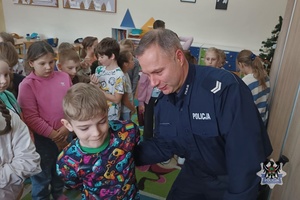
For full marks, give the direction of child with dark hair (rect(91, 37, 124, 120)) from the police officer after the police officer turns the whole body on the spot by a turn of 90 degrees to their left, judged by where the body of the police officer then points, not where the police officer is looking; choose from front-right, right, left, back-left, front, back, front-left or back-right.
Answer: back

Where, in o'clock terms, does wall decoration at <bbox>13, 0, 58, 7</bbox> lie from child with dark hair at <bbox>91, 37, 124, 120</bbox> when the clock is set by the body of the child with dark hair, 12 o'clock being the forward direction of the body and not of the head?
The wall decoration is roughly at 4 o'clock from the child with dark hair.

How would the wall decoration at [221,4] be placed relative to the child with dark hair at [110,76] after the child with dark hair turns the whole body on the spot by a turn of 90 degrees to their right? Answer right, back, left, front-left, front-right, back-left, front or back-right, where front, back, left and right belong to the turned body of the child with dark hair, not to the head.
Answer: right

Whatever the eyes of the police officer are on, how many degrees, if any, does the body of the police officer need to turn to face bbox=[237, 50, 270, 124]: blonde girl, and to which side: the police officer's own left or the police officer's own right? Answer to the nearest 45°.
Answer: approximately 135° to the police officer's own right

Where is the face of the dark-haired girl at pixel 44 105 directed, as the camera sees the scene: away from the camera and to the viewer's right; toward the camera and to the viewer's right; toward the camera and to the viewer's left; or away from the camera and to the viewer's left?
toward the camera and to the viewer's right

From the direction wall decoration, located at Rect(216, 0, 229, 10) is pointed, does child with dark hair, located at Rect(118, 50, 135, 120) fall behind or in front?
in front

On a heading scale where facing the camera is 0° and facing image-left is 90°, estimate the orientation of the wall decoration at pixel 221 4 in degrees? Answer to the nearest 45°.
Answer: approximately 0°

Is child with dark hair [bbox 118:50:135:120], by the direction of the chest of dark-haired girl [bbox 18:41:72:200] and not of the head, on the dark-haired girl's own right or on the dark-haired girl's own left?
on the dark-haired girl's own left

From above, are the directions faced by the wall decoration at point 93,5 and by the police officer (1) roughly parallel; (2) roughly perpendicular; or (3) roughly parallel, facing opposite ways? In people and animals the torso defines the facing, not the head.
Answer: roughly perpendicular

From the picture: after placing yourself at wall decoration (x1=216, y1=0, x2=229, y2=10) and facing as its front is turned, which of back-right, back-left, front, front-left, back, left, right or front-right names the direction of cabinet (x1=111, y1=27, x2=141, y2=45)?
right

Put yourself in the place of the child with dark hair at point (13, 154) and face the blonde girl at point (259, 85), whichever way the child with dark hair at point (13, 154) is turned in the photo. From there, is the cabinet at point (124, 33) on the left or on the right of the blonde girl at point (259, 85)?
left

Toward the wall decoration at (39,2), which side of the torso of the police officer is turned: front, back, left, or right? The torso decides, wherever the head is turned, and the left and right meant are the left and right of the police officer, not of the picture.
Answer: right

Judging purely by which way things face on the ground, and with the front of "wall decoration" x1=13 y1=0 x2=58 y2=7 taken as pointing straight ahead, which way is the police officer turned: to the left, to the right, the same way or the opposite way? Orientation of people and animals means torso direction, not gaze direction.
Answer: to the right
